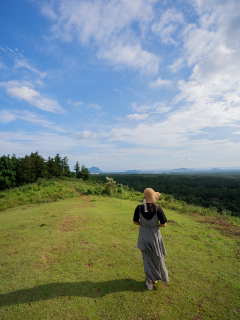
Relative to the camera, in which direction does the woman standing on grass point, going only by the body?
away from the camera

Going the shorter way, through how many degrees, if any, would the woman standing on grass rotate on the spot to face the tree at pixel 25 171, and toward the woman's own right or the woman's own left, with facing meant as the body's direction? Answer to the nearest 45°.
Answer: approximately 45° to the woman's own left

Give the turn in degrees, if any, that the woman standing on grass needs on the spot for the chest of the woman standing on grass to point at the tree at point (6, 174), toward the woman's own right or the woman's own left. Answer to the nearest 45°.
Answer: approximately 45° to the woman's own left
